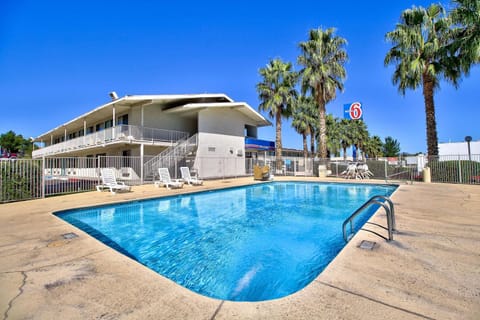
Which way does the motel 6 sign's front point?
toward the camera

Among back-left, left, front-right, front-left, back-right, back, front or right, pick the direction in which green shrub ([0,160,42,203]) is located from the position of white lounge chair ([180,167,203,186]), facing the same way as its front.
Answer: right

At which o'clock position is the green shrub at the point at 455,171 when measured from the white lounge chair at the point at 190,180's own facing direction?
The green shrub is roughly at 11 o'clock from the white lounge chair.

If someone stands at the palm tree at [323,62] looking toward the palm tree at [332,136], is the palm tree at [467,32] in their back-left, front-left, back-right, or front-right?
back-right

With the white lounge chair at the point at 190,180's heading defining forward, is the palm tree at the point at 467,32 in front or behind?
in front
